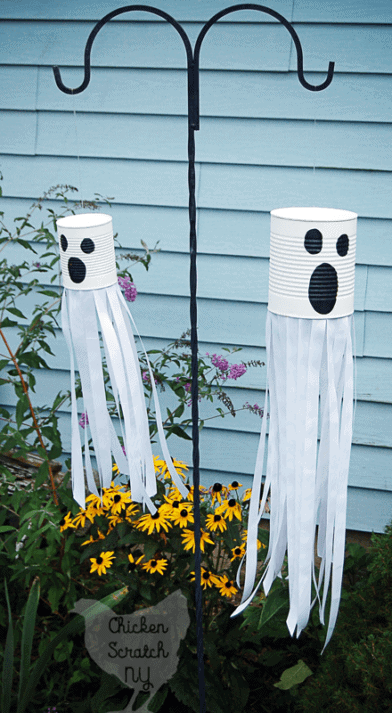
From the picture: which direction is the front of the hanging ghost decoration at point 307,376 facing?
toward the camera

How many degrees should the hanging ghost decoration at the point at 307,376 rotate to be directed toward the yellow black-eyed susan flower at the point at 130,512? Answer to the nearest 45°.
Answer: approximately 135° to its right

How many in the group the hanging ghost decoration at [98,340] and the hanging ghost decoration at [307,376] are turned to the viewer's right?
0
